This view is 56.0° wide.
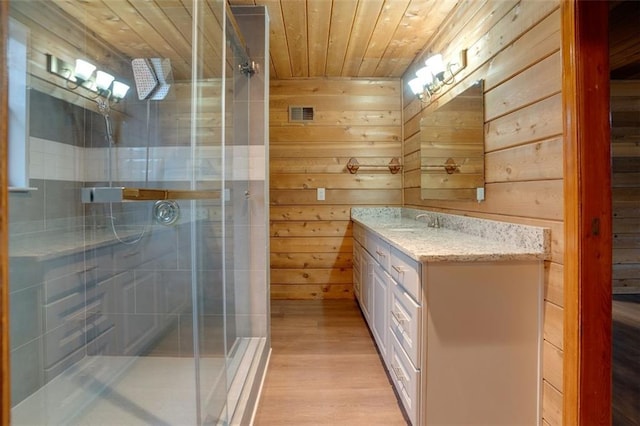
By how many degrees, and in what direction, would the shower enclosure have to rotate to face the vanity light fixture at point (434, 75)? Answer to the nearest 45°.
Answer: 0° — it already faces it

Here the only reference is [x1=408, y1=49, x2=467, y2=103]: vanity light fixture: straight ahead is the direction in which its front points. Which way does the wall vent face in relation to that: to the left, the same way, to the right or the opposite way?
to the left

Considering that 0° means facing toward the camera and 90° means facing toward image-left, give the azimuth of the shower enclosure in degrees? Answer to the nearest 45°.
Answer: approximately 270°

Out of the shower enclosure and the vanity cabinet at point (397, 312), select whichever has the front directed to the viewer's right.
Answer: the shower enclosure

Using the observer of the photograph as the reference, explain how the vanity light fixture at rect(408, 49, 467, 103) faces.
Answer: facing to the left of the viewer

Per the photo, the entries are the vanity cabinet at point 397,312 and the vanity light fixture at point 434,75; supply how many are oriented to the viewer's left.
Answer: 2

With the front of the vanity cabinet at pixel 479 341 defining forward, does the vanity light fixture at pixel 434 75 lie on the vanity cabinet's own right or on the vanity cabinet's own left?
on the vanity cabinet's own right

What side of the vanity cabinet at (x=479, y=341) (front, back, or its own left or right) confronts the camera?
left

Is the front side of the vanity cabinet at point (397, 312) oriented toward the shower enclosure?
yes

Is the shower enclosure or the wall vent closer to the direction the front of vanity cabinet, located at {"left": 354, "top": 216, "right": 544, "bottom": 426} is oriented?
the shower enclosure
